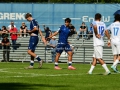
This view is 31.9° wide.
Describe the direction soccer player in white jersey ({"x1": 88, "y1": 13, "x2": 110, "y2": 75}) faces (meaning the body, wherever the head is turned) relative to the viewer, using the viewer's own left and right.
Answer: facing away from the viewer and to the left of the viewer

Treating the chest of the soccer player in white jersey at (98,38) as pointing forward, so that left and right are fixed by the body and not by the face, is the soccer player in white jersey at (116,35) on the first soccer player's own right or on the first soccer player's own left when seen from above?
on the first soccer player's own right
